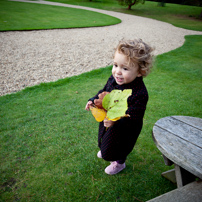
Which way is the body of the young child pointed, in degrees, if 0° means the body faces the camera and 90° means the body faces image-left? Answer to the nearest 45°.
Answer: approximately 45°
